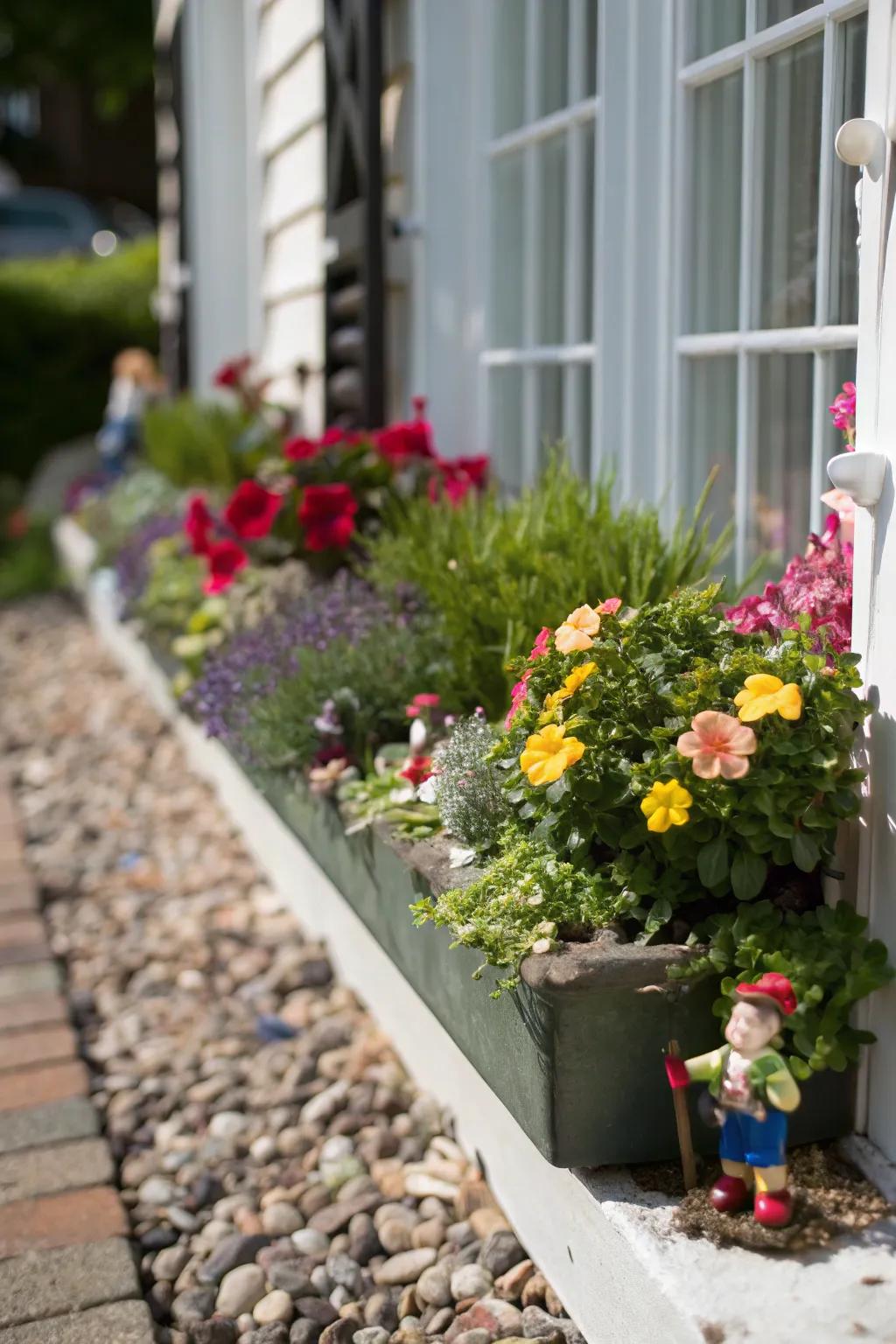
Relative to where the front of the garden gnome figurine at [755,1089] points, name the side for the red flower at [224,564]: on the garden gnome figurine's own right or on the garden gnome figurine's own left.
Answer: on the garden gnome figurine's own right

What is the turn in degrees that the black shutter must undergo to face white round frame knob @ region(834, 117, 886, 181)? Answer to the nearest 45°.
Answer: approximately 45° to its left

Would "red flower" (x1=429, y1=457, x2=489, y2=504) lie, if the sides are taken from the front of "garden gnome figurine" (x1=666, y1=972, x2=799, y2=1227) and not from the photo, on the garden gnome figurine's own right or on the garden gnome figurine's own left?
on the garden gnome figurine's own right

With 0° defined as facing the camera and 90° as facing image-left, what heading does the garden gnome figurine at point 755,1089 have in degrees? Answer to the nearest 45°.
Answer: approximately 45°

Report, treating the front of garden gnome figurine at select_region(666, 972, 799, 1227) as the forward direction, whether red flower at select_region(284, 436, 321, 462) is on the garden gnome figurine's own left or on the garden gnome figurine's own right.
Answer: on the garden gnome figurine's own right

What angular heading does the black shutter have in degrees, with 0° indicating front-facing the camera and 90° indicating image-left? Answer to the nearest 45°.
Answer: approximately 45°
